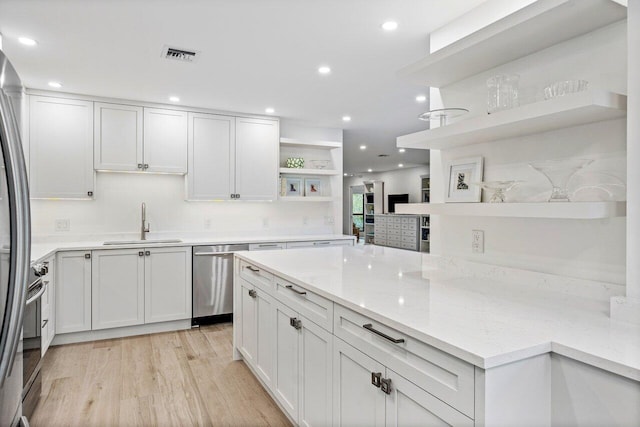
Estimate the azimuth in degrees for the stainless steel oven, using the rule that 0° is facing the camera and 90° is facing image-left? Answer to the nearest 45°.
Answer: approximately 270°

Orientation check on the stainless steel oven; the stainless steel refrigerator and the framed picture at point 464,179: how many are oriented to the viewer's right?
2

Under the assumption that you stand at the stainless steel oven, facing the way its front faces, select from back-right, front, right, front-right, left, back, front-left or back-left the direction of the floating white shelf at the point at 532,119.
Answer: front-right

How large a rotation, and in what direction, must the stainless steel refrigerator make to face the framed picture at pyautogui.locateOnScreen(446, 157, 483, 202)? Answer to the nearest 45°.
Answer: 0° — it already faces it

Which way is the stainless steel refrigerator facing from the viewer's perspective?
to the viewer's right

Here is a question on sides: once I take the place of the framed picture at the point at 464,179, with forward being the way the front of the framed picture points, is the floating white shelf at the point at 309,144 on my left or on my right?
on my right

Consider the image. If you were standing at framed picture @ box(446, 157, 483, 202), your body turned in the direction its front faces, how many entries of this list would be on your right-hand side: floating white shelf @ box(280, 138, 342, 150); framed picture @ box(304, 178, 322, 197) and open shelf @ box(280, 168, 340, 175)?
3

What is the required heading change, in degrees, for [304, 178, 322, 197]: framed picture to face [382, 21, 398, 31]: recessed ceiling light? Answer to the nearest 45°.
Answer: approximately 45° to its right

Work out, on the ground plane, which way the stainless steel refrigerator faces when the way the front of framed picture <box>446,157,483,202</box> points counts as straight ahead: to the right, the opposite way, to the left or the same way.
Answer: the opposite way
